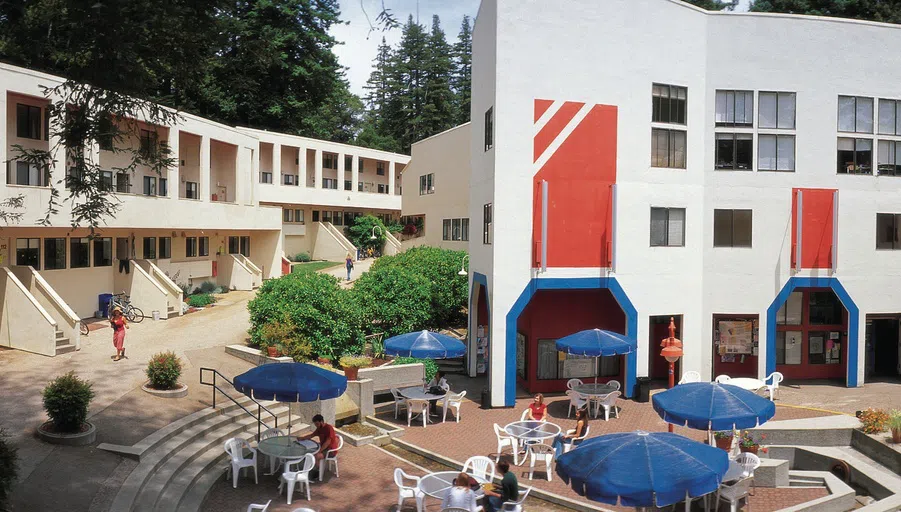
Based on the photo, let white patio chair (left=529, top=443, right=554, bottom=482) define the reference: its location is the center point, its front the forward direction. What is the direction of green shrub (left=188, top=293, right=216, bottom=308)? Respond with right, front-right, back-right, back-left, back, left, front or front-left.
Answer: front-left

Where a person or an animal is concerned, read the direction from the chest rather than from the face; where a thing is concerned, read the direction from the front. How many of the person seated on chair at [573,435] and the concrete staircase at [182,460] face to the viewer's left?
1

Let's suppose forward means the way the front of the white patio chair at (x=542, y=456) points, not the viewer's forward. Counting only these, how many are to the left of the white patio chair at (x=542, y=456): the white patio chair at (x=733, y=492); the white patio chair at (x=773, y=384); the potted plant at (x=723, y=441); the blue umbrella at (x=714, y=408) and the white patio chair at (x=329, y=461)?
1

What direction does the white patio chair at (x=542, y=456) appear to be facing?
away from the camera

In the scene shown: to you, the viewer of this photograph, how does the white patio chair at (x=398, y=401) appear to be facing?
facing to the right of the viewer

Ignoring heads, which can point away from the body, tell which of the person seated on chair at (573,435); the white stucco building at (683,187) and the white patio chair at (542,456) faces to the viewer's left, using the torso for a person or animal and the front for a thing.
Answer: the person seated on chair

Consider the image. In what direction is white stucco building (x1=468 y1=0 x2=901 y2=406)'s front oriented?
toward the camera

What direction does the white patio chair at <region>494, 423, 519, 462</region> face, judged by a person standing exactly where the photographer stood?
facing to the right of the viewer

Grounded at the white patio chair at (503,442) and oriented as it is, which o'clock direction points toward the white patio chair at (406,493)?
the white patio chair at (406,493) is roughly at 4 o'clock from the white patio chair at (503,442).

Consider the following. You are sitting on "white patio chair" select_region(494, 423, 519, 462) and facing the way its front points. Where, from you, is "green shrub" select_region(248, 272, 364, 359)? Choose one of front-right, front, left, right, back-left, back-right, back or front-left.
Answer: back-left

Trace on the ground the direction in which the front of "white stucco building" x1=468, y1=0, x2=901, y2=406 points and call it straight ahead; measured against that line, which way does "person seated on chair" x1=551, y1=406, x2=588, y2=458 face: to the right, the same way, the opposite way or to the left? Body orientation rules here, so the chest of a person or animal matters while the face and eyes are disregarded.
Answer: to the right

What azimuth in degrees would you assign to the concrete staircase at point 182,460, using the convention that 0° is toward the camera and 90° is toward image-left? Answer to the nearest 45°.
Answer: approximately 315°

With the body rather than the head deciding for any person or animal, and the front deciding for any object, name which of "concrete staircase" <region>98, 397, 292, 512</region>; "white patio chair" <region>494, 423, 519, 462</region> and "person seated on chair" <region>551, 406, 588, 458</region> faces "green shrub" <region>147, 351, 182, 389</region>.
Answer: the person seated on chair

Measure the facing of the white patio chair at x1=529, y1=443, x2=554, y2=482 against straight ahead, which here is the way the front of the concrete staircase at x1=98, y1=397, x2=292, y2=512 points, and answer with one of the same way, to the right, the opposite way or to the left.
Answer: to the left

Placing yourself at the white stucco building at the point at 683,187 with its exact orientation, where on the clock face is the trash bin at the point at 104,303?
The trash bin is roughly at 3 o'clock from the white stucco building.

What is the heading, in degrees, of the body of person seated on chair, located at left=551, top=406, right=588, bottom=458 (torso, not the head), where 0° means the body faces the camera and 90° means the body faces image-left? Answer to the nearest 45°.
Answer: approximately 90°

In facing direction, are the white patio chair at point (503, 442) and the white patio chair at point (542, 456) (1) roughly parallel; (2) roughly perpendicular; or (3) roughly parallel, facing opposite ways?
roughly perpendicular

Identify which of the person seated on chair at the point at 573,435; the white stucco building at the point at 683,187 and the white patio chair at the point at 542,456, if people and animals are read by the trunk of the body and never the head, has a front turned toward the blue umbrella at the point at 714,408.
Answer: the white stucco building
